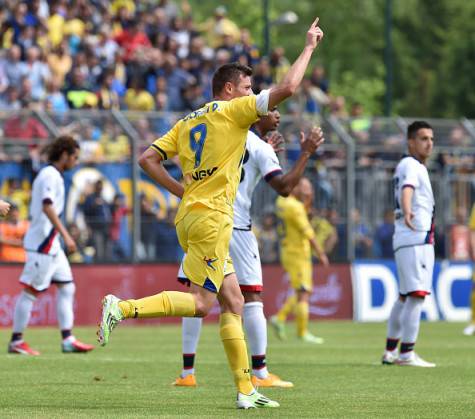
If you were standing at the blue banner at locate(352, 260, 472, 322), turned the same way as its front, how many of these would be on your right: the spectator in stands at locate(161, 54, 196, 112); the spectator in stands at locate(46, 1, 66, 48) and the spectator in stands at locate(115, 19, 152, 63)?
3

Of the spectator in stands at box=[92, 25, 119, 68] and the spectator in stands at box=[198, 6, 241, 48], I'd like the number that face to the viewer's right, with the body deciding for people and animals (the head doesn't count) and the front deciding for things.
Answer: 0

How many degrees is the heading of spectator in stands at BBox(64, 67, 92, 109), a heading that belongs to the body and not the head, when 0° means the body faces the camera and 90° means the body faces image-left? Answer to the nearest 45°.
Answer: approximately 0°

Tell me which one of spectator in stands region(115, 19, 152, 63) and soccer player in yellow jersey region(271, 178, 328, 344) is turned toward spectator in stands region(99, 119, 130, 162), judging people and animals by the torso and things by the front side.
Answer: spectator in stands region(115, 19, 152, 63)

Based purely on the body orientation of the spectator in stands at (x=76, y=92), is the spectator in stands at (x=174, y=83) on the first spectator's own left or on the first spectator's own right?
on the first spectator's own left

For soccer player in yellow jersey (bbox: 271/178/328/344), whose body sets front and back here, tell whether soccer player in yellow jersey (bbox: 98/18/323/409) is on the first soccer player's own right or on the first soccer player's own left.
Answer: on the first soccer player's own right
